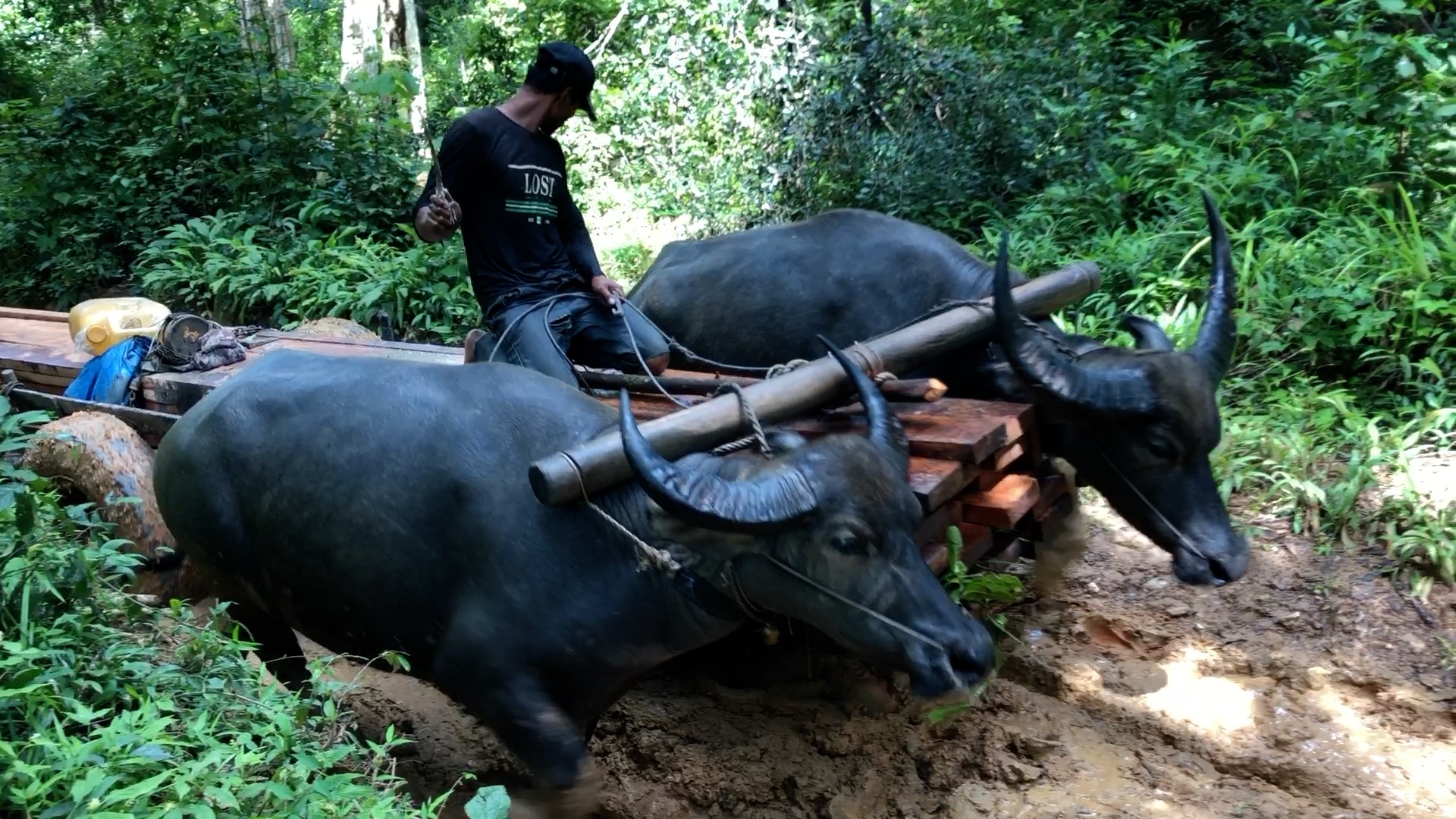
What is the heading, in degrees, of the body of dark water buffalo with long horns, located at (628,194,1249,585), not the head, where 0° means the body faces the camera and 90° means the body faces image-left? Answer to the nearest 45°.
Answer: approximately 315°

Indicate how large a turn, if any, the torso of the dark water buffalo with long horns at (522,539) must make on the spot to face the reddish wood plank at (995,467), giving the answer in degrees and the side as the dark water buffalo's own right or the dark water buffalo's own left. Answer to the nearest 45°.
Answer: approximately 45° to the dark water buffalo's own left

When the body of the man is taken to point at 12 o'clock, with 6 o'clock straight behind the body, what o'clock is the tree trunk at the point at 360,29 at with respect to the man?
The tree trunk is roughly at 7 o'clock from the man.

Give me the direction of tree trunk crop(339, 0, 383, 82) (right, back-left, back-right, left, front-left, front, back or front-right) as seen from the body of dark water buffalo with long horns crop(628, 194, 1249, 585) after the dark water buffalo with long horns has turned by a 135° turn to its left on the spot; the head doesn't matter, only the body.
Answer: front-left

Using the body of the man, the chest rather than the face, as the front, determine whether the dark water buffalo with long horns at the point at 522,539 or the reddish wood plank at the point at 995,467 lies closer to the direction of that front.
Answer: the reddish wood plank

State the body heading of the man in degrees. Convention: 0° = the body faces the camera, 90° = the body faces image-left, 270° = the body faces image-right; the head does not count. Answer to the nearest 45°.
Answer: approximately 315°

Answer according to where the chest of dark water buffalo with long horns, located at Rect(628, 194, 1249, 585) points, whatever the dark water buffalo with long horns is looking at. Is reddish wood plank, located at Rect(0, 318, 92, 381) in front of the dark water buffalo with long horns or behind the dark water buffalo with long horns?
behind

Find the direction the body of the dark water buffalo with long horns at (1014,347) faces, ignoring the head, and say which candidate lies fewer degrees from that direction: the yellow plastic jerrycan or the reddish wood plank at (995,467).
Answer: the reddish wood plank
